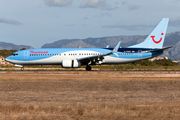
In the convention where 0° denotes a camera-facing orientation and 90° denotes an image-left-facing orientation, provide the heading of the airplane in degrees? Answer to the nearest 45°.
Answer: approximately 90°
